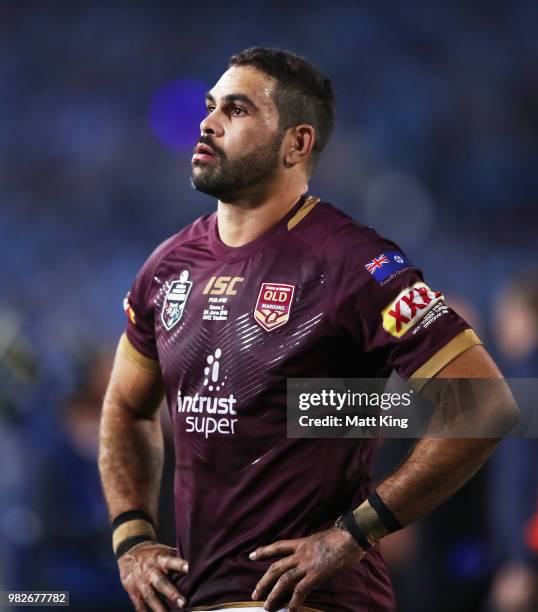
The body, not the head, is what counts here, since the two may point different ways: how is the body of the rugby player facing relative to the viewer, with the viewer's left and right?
facing the viewer and to the left of the viewer
